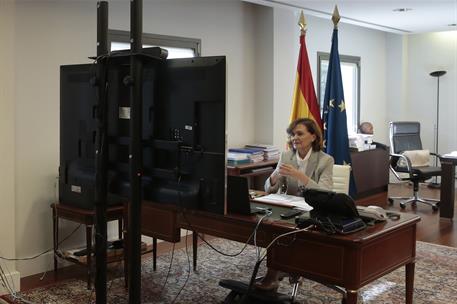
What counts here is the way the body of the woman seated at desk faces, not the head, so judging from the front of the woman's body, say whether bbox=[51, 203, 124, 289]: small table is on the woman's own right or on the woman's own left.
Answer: on the woman's own right

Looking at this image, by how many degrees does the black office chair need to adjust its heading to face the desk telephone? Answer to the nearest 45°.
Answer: approximately 45° to its right

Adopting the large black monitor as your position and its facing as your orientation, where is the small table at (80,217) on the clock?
The small table is roughly at 10 o'clock from the large black monitor.

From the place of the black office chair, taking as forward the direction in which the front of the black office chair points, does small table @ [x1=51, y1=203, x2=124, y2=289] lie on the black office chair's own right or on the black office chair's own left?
on the black office chair's own right

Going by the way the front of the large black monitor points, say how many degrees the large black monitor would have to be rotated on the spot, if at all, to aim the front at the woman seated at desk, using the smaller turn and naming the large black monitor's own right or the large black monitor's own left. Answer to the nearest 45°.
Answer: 0° — it already faces them

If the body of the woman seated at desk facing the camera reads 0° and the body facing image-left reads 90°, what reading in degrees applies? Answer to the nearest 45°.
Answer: approximately 45°

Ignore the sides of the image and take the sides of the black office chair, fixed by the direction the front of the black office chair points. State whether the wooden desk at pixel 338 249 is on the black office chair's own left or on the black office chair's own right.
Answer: on the black office chair's own right

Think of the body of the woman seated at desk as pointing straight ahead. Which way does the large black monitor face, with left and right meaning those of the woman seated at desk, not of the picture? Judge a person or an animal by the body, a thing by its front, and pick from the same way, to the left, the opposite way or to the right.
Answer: the opposite way

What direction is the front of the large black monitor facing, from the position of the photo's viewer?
facing away from the viewer and to the right of the viewer

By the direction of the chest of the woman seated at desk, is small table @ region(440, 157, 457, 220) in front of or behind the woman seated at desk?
behind
